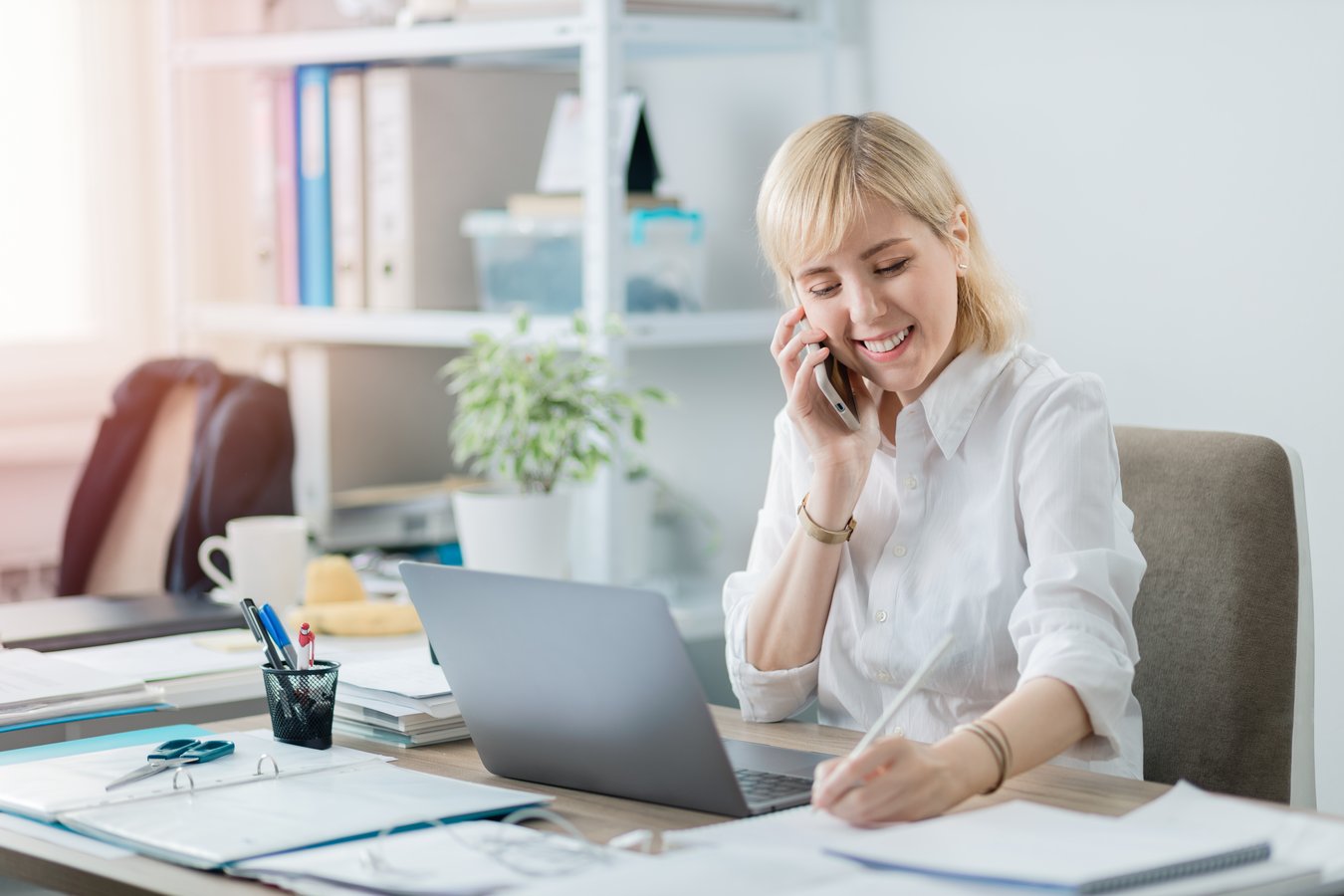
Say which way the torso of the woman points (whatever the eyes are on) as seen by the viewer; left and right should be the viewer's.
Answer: facing the viewer and to the left of the viewer

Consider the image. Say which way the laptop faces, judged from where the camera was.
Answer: facing away from the viewer and to the right of the viewer

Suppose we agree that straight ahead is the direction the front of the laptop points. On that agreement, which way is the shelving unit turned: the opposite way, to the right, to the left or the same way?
the opposite way

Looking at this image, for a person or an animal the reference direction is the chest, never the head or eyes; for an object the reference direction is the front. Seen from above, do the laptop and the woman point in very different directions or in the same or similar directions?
very different directions

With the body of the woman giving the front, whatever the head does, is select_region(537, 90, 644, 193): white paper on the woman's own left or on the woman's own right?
on the woman's own right

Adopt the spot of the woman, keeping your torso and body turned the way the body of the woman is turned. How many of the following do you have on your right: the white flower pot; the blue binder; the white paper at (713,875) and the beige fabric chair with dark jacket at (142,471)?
3

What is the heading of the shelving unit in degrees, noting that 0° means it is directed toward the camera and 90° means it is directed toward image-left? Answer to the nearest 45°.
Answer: approximately 45°

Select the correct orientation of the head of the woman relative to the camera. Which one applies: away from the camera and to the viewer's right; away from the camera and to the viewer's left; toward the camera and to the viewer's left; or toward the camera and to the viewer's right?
toward the camera and to the viewer's left

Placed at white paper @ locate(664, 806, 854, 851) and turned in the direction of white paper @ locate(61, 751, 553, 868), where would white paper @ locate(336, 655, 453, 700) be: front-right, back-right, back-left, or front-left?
front-right

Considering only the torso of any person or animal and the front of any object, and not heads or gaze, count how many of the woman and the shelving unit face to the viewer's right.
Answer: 0

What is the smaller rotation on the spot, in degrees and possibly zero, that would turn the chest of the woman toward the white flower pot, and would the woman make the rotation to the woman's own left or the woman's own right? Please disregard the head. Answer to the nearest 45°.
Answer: approximately 90° to the woman's own right
